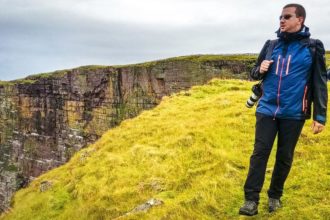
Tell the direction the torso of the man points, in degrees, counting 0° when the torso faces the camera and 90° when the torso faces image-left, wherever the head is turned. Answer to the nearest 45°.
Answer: approximately 45°

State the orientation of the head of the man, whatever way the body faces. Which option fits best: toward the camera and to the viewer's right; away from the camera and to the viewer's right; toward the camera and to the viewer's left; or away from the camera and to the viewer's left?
toward the camera and to the viewer's left
